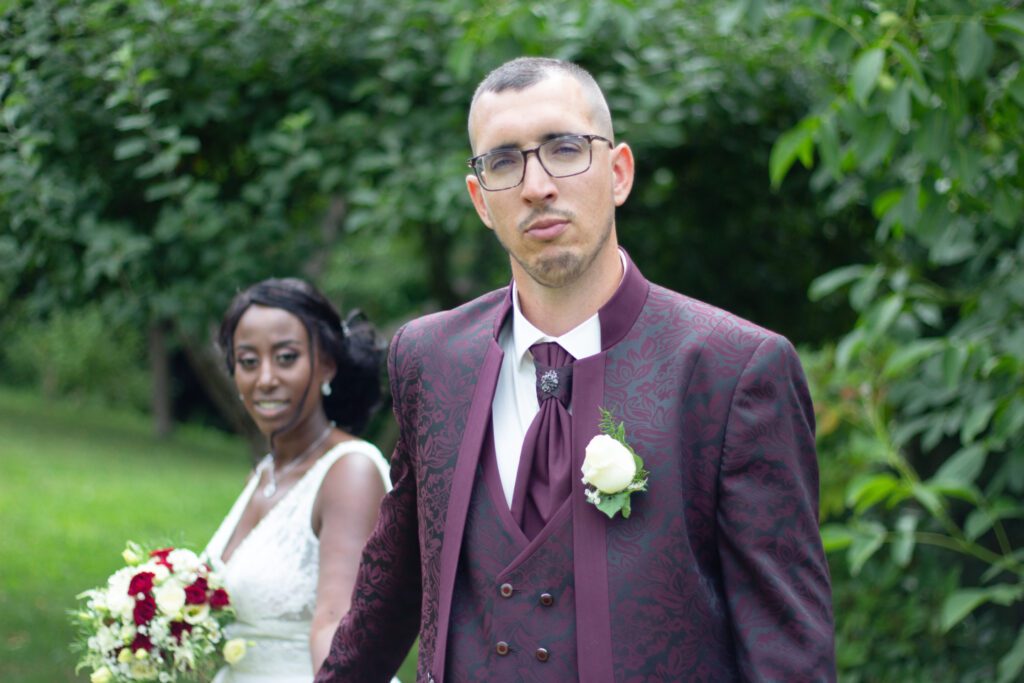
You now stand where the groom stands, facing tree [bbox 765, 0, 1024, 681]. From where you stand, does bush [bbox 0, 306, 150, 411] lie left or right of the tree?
left

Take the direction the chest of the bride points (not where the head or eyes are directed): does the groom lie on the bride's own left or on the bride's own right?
on the bride's own left

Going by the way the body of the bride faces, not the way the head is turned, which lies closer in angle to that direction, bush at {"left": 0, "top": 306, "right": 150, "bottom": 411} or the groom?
the groom

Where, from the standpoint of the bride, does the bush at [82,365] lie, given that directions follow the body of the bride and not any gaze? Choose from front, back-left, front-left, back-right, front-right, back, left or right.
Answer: back-right

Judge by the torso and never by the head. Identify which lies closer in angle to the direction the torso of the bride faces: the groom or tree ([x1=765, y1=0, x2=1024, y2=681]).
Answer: the groom

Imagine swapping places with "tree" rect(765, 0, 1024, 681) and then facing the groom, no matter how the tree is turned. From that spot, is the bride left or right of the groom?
right
